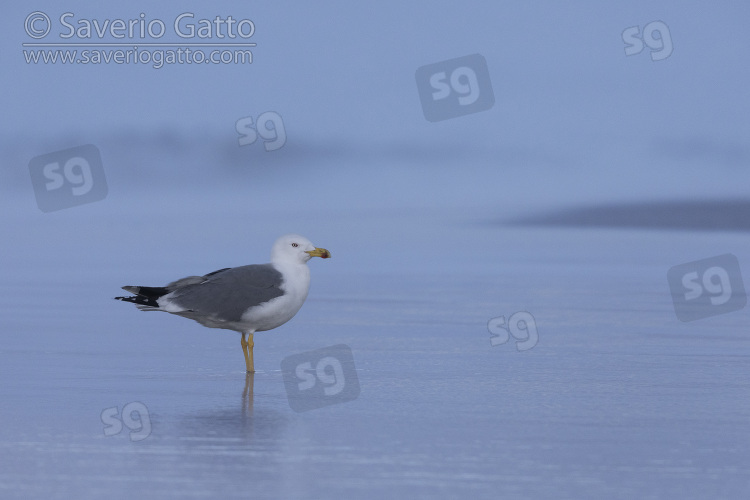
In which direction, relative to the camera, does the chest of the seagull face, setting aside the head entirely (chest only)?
to the viewer's right
